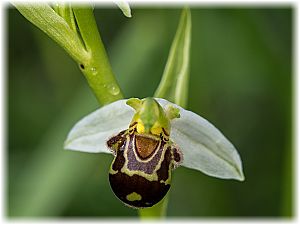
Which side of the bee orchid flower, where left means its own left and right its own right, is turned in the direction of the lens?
front
